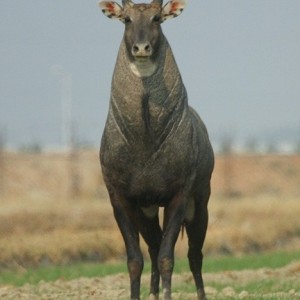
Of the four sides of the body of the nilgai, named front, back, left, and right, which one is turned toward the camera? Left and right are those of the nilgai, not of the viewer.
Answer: front
